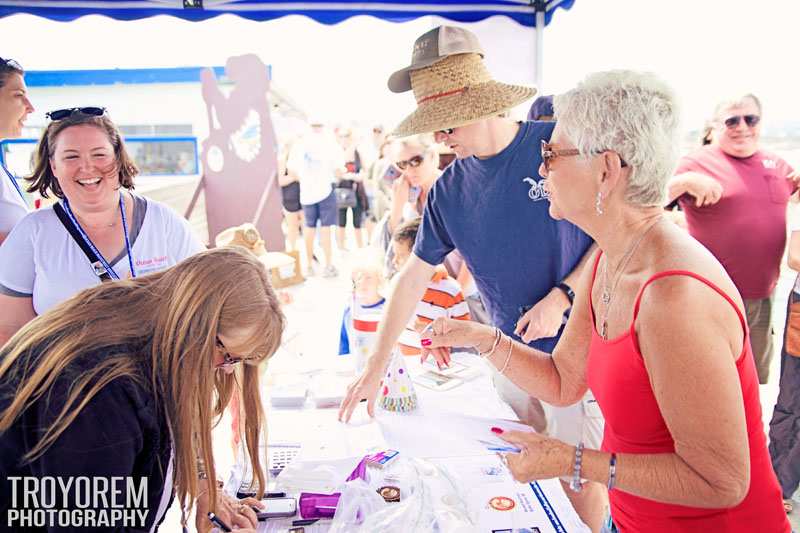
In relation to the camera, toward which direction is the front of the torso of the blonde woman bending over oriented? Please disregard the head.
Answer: to the viewer's right

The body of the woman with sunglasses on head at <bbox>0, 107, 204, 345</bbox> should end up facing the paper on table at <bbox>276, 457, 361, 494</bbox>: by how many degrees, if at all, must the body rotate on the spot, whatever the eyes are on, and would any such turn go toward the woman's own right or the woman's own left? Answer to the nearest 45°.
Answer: approximately 45° to the woman's own left

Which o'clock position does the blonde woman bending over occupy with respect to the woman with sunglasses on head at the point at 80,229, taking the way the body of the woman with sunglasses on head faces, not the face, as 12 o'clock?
The blonde woman bending over is roughly at 12 o'clock from the woman with sunglasses on head.

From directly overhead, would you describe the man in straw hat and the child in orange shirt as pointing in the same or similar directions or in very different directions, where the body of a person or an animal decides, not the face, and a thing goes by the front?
same or similar directions

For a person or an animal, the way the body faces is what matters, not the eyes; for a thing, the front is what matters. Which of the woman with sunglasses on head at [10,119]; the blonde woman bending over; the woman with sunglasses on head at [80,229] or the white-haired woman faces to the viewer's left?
the white-haired woman

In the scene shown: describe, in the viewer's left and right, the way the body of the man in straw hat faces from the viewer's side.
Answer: facing the viewer and to the left of the viewer

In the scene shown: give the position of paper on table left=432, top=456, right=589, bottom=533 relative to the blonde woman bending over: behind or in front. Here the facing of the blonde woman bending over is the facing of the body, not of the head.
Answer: in front

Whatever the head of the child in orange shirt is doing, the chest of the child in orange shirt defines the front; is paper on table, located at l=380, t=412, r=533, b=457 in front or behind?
in front

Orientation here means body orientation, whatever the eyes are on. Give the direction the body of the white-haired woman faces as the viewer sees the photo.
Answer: to the viewer's left

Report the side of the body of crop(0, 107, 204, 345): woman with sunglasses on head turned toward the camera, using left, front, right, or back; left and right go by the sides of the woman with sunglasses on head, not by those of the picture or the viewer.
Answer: front

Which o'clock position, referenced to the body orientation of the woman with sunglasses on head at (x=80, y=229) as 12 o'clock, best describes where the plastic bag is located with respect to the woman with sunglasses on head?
The plastic bag is roughly at 11 o'clock from the woman with sunglasses on head.

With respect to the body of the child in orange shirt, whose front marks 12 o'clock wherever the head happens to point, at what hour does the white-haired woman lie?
The white-haired woman is roughly at 10 o'clock from the child in orange shirt.

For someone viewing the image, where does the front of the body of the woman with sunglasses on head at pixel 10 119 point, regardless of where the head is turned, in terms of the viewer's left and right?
facing to the right of the viewer
